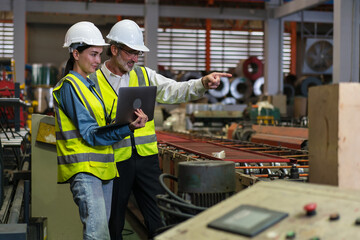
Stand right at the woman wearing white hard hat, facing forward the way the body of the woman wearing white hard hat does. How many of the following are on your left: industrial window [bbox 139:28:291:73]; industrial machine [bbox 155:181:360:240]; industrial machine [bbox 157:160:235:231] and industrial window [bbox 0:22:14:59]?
2

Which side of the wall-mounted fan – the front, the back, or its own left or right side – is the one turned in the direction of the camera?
front

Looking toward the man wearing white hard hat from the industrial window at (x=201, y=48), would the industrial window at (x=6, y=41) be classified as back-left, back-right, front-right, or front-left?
front-right

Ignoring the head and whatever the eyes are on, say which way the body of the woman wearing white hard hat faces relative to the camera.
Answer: to the viewer's right

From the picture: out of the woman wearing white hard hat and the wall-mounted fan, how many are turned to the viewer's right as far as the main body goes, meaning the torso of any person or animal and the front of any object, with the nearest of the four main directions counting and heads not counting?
1

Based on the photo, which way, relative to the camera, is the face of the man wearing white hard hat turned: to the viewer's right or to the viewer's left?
to the viewer's right

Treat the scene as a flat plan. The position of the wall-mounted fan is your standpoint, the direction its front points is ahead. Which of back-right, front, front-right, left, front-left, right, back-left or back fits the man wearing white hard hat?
front

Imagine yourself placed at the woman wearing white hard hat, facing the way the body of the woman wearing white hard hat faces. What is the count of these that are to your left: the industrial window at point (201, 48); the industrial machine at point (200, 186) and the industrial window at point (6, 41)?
2

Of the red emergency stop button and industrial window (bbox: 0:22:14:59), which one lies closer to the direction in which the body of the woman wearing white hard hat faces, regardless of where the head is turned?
the red emergency stop button

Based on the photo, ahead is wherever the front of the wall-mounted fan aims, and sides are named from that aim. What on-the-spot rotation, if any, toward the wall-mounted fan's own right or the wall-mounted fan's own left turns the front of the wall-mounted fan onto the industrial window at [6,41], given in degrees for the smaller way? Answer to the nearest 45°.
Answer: approximately 90° to the wall-mounted fan's own right

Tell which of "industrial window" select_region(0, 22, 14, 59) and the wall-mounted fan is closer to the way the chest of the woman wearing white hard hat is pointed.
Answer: the wall-mounted fan

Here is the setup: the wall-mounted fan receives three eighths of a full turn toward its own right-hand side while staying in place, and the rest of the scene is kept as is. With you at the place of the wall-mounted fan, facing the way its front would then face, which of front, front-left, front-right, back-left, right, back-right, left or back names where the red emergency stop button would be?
back-left

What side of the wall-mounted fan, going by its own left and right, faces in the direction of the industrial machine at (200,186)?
front

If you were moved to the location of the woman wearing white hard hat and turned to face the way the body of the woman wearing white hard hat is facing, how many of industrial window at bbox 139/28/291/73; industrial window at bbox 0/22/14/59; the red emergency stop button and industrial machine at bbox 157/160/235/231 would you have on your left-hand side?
2

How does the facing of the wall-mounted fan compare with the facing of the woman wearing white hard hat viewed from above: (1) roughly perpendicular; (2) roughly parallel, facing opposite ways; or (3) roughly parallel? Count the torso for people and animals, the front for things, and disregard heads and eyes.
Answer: roughly perpendicular

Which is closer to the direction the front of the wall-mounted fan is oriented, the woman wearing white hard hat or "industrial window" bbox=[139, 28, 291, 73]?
the woman wearing white hard hat

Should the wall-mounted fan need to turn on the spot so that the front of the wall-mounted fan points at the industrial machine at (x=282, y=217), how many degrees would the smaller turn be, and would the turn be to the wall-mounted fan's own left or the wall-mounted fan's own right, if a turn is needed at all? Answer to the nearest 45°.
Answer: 0° — it already faces it
